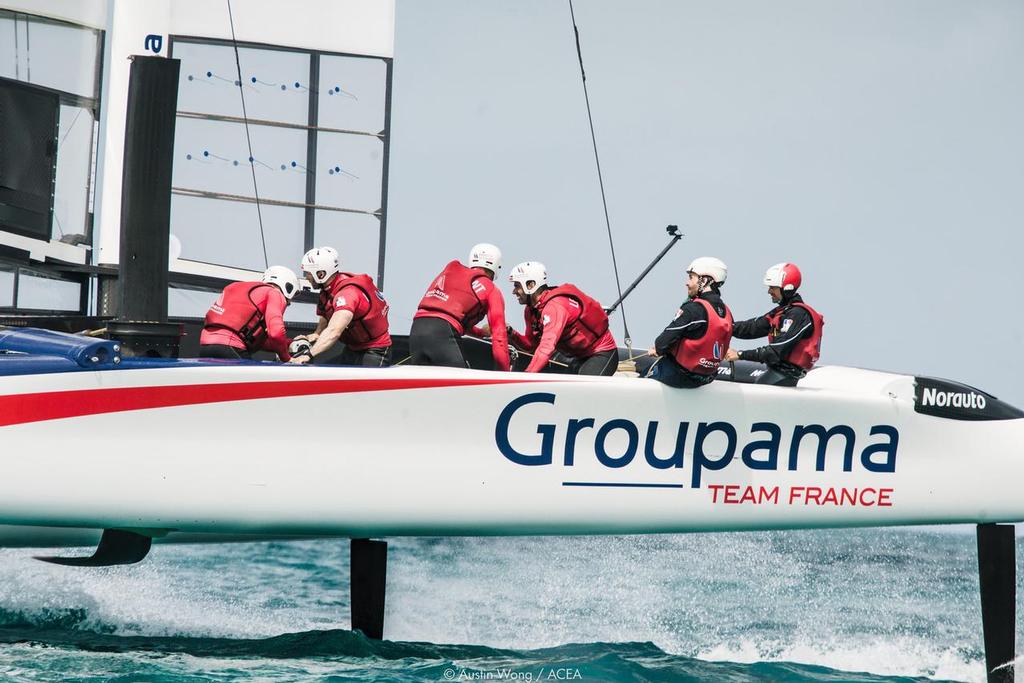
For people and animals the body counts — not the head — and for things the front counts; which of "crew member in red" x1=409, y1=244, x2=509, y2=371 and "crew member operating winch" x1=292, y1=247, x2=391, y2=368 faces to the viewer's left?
the crew member operating winch

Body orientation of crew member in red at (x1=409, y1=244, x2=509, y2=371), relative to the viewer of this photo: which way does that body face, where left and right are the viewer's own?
facing away from the viewer and to the right of the viewer

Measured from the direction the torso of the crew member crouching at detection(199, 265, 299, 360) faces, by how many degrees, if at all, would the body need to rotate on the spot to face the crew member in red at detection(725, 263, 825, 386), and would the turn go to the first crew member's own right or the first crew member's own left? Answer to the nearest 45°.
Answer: approximately 45° to the first crew member's own right

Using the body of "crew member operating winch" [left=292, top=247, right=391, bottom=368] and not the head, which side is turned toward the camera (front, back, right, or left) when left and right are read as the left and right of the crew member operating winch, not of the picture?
left

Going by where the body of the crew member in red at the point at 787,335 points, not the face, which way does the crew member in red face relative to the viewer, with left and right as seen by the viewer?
facing to the left of the viewer

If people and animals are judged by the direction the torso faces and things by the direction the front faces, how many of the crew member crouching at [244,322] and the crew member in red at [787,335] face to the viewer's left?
1

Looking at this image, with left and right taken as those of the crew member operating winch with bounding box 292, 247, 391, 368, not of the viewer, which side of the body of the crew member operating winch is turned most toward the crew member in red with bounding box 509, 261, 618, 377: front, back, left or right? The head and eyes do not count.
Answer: back

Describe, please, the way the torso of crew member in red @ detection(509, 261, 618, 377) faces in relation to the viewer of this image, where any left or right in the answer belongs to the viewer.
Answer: facing to the left of the viewer
